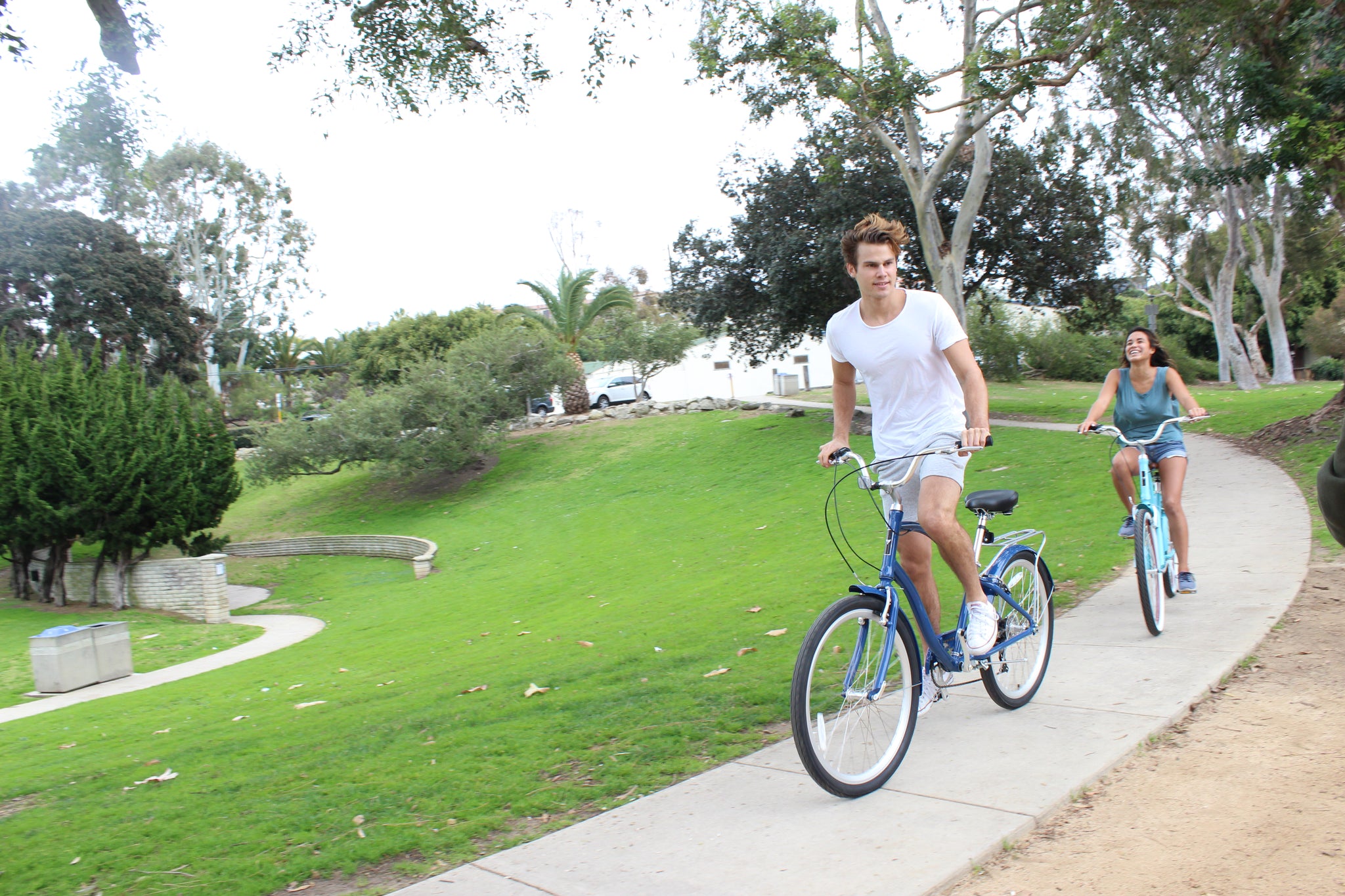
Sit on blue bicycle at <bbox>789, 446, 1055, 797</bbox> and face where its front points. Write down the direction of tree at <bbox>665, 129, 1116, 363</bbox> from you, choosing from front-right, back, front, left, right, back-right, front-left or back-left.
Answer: back-right

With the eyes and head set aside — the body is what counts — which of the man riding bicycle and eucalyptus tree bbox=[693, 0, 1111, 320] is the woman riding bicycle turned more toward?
the man riding bicycle

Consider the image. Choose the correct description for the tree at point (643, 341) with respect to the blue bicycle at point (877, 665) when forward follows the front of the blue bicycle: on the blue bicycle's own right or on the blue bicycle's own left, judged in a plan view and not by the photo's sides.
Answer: on the blue bicycle's own right

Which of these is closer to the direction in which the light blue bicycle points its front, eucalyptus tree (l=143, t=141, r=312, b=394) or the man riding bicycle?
the man riding bicycle

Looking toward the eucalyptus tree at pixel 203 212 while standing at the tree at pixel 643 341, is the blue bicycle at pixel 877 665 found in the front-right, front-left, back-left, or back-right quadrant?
back-left

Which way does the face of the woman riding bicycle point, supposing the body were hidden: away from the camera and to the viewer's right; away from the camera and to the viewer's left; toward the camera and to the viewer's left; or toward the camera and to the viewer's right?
toward the camera and to the viewer's left

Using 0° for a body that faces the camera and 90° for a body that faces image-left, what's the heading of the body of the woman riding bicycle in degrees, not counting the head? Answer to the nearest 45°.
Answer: approximately 0°

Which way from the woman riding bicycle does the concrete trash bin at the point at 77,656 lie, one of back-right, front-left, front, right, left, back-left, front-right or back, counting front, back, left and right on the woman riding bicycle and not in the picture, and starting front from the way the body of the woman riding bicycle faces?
right

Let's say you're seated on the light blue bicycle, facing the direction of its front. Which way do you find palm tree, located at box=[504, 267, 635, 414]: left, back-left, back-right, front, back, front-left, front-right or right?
back-right

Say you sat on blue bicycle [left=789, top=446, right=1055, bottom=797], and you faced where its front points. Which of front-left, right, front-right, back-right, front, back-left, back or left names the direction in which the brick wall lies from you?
right
